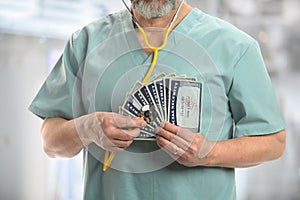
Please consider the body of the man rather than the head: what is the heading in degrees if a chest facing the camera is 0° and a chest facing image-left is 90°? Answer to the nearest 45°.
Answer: approximately 0°
